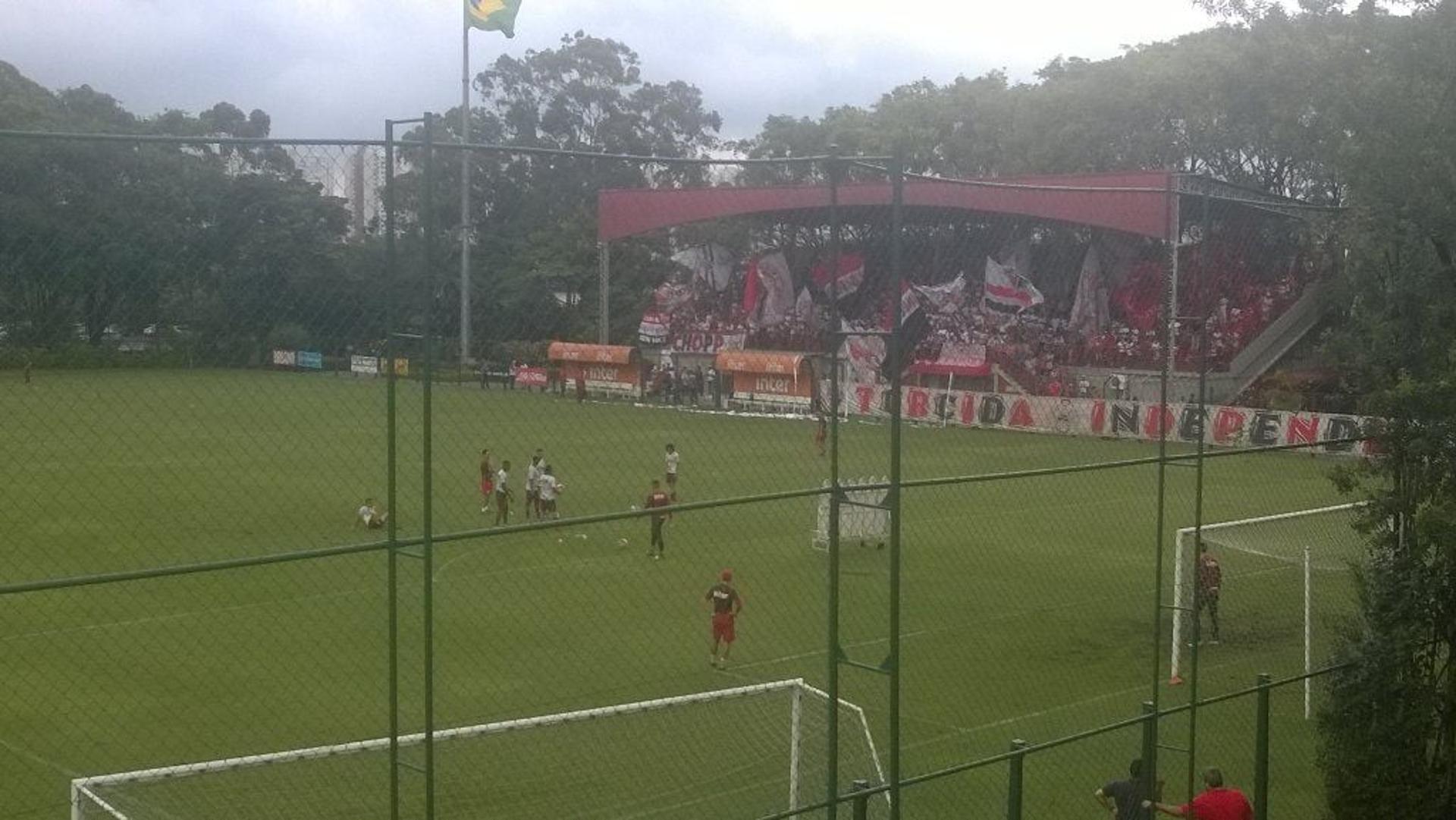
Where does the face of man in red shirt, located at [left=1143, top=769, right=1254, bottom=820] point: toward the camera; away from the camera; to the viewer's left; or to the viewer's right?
away from the camera

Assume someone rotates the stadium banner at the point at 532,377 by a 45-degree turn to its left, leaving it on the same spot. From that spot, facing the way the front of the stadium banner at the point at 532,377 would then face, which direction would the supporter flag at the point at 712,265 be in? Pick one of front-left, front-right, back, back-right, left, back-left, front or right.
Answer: left

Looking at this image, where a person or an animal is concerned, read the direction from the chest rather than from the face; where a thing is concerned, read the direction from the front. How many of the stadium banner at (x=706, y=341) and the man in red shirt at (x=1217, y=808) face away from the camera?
1

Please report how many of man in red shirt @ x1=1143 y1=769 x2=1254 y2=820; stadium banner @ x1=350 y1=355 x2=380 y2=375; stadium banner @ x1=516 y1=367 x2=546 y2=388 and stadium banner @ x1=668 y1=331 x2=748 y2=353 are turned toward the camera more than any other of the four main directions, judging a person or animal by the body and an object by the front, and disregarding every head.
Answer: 3

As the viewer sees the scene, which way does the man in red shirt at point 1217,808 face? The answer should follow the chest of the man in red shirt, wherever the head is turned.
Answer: away from the camera

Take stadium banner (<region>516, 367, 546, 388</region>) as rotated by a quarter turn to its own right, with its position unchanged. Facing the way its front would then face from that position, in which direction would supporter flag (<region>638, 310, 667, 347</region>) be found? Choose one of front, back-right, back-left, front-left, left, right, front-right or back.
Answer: back-right
